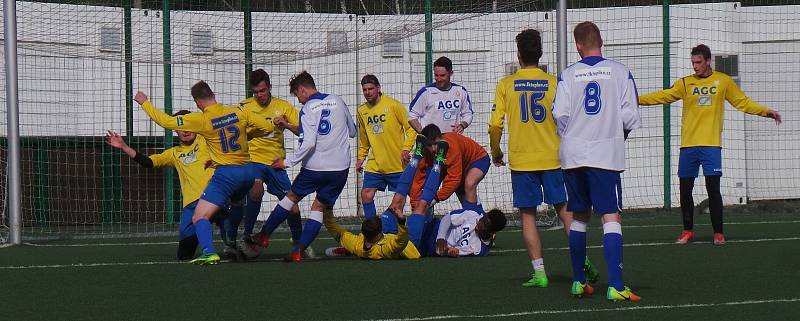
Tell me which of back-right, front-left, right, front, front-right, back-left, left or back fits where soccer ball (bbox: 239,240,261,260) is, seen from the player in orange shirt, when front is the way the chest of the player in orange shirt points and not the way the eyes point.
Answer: front-right

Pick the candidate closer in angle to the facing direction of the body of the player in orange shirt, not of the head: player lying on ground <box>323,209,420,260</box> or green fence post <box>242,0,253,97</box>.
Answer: the player lying on ground

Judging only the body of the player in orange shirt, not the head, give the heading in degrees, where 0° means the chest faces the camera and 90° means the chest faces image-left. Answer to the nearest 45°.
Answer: approximately 45°

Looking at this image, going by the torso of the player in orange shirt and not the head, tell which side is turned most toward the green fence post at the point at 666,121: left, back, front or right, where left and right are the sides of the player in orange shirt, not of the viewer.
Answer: back

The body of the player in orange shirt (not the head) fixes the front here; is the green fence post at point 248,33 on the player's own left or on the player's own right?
on the player's own right

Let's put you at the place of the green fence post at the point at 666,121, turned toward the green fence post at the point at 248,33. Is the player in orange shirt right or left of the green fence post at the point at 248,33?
left

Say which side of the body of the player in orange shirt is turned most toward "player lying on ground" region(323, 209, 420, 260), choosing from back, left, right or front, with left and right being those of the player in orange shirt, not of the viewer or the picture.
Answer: front

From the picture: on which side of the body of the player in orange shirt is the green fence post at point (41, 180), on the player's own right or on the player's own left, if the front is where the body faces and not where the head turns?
on the player's own right
